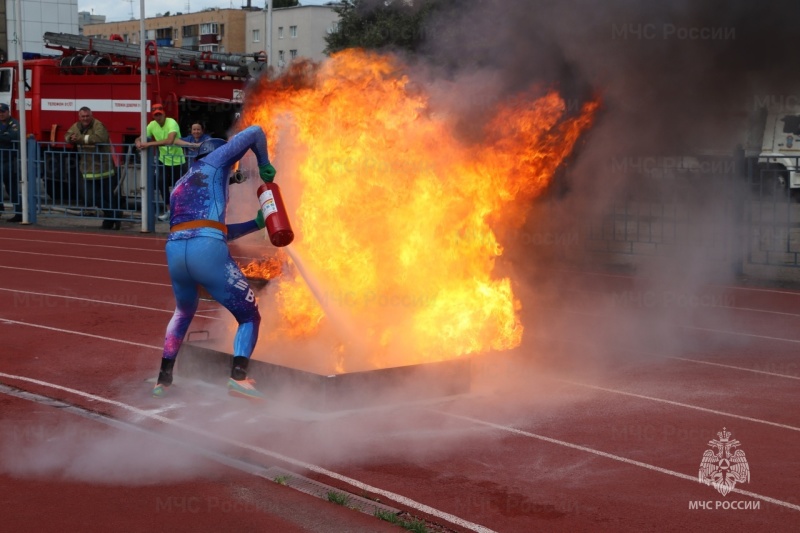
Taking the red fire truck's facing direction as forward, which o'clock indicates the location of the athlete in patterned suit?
The athlete in patterned suit is roughly at 9 o'clock from the red fire truck.

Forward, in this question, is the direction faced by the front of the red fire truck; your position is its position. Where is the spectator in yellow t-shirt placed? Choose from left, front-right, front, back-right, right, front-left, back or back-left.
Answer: left

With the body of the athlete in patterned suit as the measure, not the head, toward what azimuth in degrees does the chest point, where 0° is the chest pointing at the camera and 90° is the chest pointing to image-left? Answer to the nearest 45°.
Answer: approximately 225°

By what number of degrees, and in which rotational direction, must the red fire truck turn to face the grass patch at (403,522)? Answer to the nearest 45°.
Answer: approximately 90° to its left

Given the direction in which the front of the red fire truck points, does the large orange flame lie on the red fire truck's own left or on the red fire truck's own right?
on the red fire truck's own left

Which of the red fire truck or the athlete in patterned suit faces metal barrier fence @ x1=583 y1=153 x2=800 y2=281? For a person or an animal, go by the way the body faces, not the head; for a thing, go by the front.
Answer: the athlete in patterned suit

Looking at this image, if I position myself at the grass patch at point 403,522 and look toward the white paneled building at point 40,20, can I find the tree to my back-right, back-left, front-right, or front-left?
front-right

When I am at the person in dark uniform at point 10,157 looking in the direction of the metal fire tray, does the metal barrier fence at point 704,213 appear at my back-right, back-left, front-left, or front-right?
front-left

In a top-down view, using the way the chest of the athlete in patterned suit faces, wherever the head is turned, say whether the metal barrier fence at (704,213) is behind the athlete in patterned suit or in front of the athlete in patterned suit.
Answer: in front

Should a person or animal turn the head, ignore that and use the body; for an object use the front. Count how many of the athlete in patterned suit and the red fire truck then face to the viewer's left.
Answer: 1

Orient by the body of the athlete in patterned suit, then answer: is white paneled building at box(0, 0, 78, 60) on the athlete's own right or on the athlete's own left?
on the athlete's own left

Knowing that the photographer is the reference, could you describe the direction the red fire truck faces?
facing to the left of the viewer

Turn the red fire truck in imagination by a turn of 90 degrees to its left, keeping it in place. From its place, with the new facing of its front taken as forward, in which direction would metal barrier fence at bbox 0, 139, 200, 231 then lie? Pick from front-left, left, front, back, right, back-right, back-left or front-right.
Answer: front

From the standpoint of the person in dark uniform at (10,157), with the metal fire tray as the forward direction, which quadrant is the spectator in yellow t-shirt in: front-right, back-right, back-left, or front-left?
front-left
